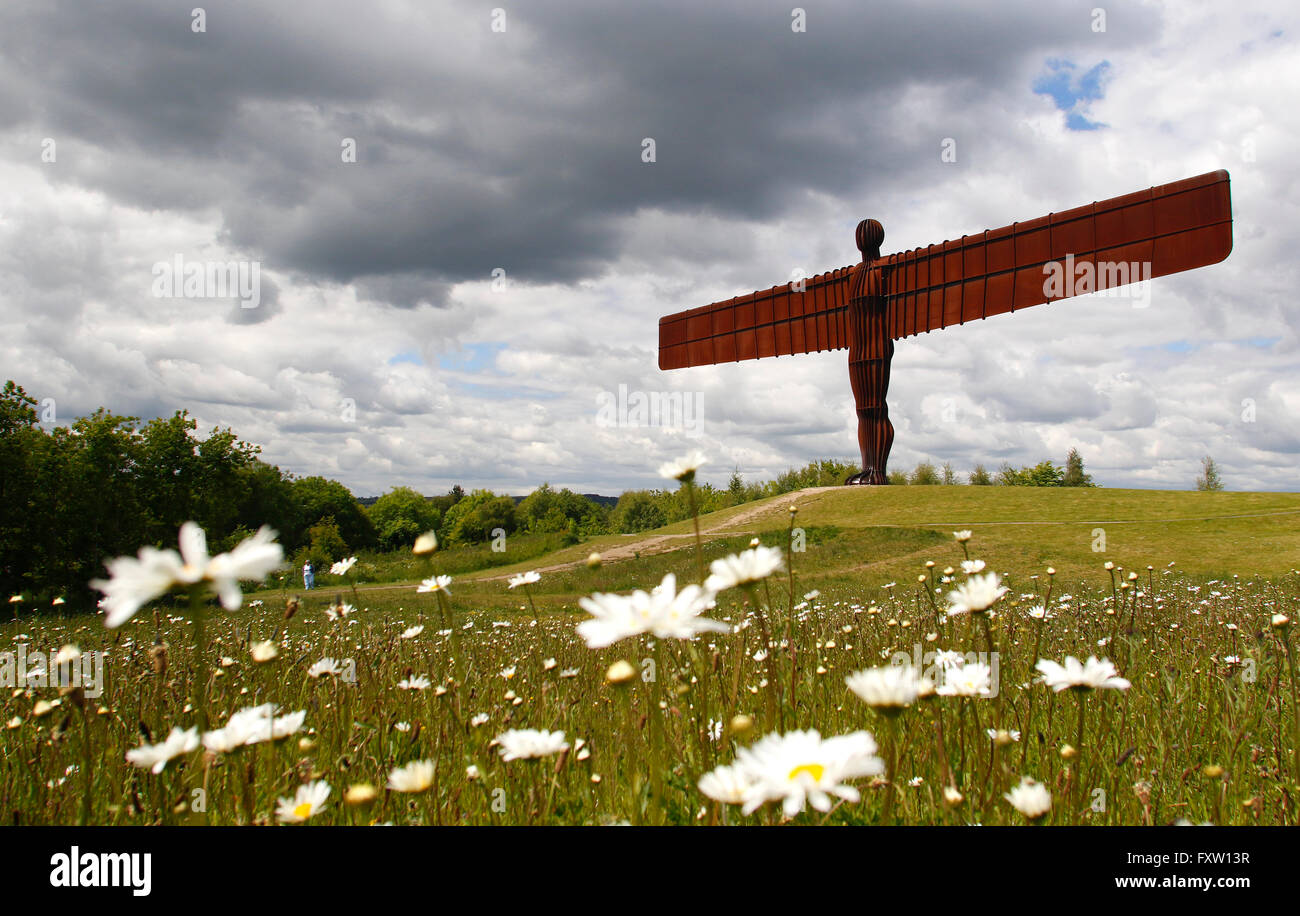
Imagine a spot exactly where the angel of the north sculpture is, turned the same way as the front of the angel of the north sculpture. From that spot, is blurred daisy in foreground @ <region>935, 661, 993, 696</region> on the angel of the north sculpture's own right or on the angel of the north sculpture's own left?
on the angel of the north sculpture's own left

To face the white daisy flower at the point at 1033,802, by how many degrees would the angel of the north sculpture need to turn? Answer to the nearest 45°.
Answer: approximately 45° to its left

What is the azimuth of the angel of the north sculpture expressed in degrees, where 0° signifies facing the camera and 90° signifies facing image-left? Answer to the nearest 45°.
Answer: approximately 45°

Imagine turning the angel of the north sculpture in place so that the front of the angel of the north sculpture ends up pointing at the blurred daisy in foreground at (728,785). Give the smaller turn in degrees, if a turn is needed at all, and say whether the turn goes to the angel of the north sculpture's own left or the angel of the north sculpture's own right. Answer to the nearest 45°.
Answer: approximately 45° to the angel of the north sculpture's own left

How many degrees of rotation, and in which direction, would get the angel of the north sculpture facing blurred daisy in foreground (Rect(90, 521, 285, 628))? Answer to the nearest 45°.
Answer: approximately 45° to its left
